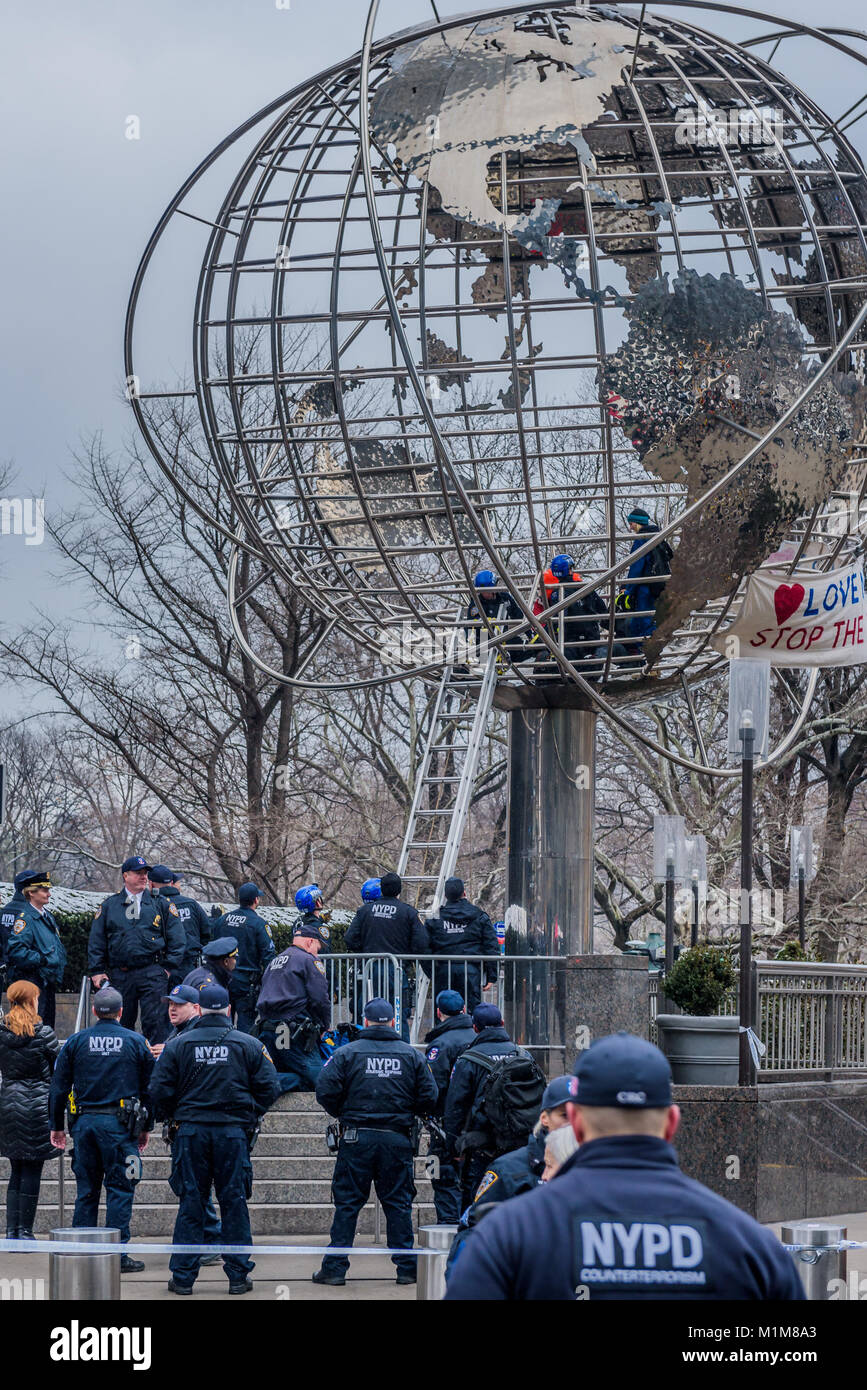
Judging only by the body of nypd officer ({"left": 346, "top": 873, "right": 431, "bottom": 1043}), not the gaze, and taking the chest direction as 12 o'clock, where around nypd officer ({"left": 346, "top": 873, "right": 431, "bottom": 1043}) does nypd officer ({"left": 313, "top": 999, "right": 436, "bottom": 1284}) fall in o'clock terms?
nypd officer ({"left": 313, "top": 999, "right": 436, "bottom": 1284}) is roughly at 6 o'clock from nypd officer ({"left": 346, "top": 873, "right": 431, "bottom": 1043}).

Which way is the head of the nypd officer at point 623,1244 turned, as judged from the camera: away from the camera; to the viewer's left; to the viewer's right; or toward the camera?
away from the camera

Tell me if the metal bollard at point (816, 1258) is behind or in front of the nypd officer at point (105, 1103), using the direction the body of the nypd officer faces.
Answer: behind

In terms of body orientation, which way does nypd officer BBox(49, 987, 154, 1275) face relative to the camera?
away from the camera

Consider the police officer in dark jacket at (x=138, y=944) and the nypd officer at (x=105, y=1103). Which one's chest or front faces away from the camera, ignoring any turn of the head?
the nypd officer

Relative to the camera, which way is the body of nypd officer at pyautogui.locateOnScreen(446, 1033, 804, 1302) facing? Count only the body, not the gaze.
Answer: away from the camera

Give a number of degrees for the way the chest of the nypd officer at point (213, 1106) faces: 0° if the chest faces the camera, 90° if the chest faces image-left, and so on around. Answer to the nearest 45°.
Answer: approximately 180°

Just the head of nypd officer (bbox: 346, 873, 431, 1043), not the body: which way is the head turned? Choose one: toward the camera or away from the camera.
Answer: away from the camera

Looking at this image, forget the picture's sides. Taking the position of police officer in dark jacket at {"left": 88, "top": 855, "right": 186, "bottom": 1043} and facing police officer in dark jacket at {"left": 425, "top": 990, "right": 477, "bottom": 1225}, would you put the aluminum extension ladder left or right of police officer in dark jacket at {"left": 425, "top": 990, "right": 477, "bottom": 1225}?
left

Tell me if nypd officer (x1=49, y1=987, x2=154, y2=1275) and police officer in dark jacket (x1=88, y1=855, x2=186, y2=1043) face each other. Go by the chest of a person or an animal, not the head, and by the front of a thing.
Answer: yes

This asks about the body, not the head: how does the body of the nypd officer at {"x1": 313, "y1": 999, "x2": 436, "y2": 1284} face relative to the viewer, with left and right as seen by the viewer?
facing away from the viewer

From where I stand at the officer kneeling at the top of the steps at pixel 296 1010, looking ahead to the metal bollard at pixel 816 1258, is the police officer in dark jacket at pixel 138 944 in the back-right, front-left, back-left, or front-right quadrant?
back-right

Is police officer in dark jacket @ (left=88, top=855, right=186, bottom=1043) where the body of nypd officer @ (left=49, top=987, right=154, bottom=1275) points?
yes

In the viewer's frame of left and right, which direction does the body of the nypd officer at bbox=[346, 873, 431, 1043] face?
facing away from the viewer

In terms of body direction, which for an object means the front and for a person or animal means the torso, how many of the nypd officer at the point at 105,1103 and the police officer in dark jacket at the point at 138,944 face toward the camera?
1
